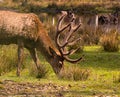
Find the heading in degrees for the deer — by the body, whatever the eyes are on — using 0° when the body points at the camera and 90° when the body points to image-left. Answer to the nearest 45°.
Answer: approximately 270°
